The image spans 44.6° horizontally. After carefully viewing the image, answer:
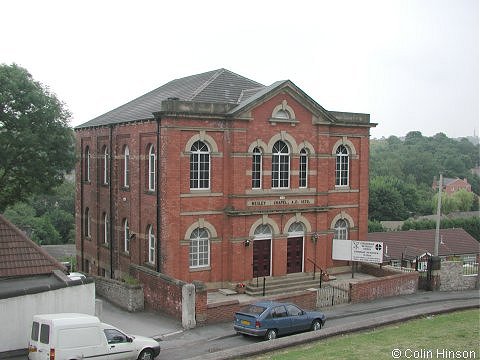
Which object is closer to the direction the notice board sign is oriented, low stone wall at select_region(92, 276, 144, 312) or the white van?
the white van

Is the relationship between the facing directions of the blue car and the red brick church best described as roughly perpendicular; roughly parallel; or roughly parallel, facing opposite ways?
roughly perpendicular

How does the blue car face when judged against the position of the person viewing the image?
facing away from the viewer and to the right of the viewer

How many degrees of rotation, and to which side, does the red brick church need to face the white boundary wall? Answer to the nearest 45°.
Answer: approximately 90° to its right

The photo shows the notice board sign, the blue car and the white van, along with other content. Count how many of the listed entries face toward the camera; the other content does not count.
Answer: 1

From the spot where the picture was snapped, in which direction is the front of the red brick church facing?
facing the viewer and to the right of the viewer

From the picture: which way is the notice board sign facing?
toward the camera

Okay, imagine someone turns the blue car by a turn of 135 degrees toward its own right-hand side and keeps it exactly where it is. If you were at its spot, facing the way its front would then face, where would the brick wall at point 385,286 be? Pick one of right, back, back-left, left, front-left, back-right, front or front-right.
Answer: back-left

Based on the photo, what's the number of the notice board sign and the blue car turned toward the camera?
1

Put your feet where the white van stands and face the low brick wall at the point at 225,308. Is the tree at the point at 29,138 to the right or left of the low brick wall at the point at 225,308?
left

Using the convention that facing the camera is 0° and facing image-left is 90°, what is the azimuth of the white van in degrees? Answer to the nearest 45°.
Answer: approximately 225°

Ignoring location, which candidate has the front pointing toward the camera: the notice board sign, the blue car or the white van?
the notice board sign

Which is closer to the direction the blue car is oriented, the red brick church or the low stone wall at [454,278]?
the low stone wall

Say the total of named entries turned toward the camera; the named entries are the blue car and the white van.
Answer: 0

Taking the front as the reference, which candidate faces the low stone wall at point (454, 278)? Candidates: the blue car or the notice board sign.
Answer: the blue car

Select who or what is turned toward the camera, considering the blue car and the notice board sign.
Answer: the notice board sign

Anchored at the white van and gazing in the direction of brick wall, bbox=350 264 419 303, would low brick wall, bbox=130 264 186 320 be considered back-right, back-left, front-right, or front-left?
front-left
